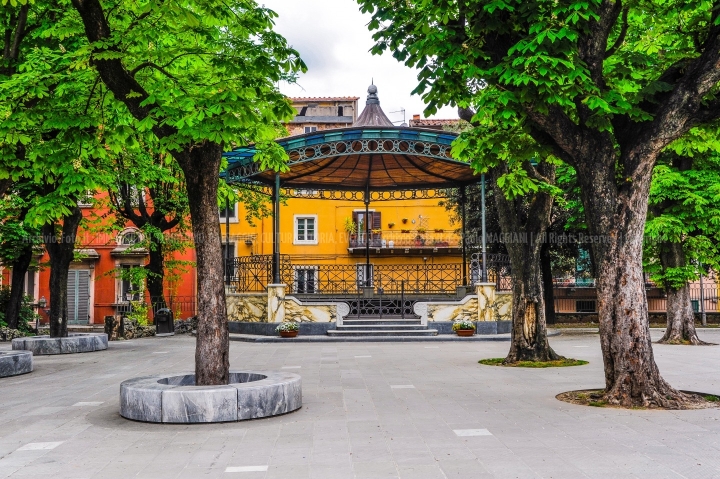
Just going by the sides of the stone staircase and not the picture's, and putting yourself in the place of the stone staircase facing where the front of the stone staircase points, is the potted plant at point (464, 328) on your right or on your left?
on your left

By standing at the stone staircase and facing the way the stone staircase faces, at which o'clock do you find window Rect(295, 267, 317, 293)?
The window is roughly at 5 o'clock from the stone staircase.

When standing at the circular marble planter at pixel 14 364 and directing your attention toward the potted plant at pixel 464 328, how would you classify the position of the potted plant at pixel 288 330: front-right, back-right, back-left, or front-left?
front-left

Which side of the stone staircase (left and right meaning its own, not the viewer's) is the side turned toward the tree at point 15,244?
right

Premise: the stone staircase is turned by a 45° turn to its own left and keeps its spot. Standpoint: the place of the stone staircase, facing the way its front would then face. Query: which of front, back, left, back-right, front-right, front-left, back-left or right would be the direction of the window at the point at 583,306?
left

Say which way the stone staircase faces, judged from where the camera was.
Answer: facing the viewer

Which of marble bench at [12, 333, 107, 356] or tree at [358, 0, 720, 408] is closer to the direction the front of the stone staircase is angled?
the tree

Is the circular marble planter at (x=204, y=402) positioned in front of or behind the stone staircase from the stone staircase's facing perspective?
in front

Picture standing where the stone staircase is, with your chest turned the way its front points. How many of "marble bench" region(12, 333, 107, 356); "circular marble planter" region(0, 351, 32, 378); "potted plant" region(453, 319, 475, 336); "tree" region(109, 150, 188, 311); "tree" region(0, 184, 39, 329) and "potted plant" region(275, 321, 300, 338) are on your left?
1

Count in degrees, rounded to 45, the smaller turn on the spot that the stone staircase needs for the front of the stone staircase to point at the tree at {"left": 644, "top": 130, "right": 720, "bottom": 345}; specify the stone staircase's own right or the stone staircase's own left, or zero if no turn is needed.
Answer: approximately 90° to the stone staircase's own left

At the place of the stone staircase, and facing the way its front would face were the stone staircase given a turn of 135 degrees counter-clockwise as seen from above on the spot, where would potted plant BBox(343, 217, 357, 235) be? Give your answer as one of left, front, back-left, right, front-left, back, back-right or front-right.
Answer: front-left

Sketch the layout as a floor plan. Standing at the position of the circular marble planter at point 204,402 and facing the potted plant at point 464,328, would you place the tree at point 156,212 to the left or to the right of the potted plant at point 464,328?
left

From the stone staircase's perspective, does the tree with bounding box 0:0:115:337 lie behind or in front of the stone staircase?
in front

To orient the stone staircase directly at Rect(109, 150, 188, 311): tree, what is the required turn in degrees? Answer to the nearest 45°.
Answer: approximately 135° to its right

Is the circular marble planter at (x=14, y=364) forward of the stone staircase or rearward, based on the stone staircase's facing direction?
forward
